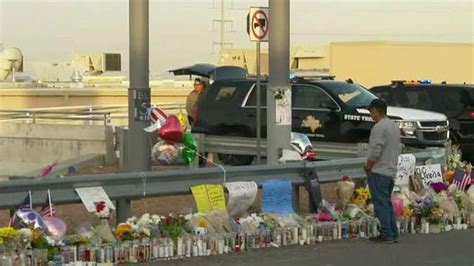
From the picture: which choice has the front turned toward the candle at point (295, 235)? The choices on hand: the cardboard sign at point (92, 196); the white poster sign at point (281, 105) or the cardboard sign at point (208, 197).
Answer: the white poster sign

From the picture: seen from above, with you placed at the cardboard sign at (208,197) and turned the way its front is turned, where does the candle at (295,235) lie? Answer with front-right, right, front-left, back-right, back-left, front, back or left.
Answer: left

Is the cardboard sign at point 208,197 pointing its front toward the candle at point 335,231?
no

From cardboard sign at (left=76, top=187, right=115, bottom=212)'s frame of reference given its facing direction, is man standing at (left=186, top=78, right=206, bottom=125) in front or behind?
behind

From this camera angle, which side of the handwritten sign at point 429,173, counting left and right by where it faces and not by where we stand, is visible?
front

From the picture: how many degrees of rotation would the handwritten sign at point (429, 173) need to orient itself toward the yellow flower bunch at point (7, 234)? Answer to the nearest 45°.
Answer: approximately 45° to its right

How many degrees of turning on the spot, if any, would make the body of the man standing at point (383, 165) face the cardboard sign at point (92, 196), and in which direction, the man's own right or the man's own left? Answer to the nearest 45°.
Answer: approximately 90° to the man's own left

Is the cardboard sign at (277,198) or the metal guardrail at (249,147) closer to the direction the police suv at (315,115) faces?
the cardboard sign

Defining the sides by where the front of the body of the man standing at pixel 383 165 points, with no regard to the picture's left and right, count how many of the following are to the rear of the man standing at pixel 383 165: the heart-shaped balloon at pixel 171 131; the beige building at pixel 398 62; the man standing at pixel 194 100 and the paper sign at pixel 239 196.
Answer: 0

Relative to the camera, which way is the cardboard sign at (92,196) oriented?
toward the camera

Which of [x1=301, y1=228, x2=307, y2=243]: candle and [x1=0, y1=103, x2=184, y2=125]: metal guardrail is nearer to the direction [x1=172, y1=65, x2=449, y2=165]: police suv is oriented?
the candle

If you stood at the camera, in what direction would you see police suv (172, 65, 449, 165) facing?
facing the viewer and to the right of the viewer

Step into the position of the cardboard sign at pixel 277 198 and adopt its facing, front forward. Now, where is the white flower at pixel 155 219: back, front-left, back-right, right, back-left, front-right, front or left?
front-right
